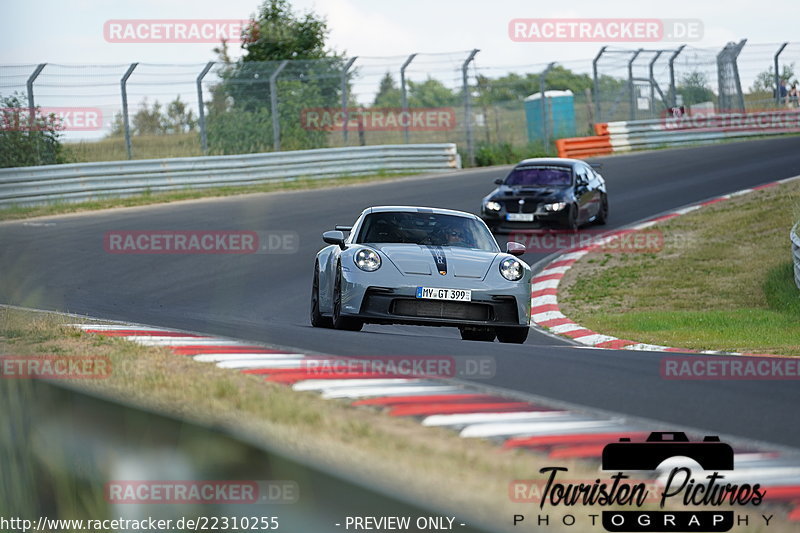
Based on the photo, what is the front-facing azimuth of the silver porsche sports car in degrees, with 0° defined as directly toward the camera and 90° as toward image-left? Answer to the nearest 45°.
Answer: approximately 0°

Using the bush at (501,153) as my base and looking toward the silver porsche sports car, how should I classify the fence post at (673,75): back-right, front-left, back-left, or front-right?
back-left

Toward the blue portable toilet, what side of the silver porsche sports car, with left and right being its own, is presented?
back

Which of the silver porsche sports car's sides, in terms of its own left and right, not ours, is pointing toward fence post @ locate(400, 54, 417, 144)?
back

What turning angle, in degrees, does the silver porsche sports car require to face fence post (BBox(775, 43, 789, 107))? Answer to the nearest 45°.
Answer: approximately 135° to its left

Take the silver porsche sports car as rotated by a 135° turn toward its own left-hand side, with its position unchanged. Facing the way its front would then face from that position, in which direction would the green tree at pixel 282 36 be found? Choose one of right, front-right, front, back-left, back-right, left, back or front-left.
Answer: front-left

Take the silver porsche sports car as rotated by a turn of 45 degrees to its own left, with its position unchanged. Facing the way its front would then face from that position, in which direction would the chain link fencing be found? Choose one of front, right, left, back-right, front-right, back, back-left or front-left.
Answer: back-left

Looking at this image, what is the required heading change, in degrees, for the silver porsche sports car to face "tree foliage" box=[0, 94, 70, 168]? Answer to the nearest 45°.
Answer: approximately 135° to its right

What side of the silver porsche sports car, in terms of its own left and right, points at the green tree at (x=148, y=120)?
back

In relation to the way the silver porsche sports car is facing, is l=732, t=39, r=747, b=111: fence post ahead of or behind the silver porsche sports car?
behind

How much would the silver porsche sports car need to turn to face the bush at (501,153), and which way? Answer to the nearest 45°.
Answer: approximately 180°

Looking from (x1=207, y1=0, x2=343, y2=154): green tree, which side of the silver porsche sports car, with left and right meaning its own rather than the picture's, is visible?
back

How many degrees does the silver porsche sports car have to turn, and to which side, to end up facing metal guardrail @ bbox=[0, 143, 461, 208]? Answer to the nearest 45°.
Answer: approximately 180°
